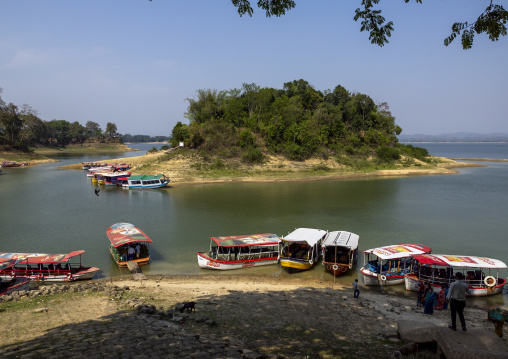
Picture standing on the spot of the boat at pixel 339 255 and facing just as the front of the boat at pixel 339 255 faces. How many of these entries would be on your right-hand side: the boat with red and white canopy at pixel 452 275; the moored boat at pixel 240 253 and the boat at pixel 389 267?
1

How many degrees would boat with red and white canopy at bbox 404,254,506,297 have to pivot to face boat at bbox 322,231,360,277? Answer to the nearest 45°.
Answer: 0° — it already faces it

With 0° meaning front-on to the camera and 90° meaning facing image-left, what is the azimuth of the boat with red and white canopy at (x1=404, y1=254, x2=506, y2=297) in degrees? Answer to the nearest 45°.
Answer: approximately 90°

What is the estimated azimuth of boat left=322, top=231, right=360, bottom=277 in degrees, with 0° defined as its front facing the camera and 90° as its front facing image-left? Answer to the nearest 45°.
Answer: approximately 0°

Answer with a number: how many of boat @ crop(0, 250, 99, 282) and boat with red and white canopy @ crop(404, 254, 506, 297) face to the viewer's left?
1

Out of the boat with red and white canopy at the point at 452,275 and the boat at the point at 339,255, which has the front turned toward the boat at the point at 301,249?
the boat with red and white canopy

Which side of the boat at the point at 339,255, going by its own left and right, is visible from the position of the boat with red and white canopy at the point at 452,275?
left

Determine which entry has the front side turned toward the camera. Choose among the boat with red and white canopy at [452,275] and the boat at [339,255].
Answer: the boat

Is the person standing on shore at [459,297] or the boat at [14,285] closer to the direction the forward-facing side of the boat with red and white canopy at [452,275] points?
the boat

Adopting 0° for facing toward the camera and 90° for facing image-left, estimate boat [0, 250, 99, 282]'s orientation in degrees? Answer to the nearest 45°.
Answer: approximately 270°

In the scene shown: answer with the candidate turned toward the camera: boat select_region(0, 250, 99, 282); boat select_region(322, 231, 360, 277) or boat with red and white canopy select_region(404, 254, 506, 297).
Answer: boat select_region(322, 231, 360, 277)

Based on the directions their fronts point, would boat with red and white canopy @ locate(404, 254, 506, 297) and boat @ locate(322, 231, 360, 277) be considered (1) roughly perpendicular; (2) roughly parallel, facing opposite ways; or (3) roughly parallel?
roughly perpendicular

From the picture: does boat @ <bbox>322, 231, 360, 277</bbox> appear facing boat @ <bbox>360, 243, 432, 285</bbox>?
no
